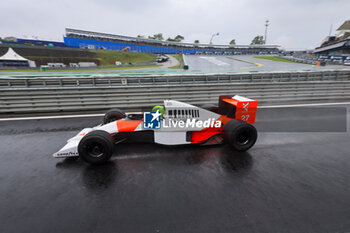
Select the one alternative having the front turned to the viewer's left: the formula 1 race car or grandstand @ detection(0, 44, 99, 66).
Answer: the formula 1 race car

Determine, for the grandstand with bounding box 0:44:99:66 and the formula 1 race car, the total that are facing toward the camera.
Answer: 1

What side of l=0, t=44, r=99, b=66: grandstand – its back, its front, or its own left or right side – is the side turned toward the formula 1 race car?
front

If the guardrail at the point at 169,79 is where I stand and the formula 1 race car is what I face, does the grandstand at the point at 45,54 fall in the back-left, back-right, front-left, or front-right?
back-right

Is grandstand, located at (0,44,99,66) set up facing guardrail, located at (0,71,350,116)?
yes

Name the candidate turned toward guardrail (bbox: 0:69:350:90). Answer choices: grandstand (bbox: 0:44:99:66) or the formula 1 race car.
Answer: the grandstand

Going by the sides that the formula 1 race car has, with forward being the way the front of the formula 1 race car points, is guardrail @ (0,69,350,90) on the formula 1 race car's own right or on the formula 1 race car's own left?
on the formula 1 race car's own right

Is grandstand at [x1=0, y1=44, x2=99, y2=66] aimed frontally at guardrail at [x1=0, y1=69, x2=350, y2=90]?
yes

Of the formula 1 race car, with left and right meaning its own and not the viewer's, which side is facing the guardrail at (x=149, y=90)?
right

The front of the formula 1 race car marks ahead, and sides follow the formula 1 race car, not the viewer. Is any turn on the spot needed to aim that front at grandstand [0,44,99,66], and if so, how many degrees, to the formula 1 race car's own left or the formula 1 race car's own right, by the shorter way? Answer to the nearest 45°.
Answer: approximately 45° to the formula 1 race car's own right

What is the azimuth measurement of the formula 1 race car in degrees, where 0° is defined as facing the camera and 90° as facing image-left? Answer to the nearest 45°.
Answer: approximately 90°

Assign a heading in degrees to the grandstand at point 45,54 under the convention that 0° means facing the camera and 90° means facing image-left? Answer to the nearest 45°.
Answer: approximately 0°

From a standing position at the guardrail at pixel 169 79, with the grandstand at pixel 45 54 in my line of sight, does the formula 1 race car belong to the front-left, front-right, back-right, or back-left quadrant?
back-left
